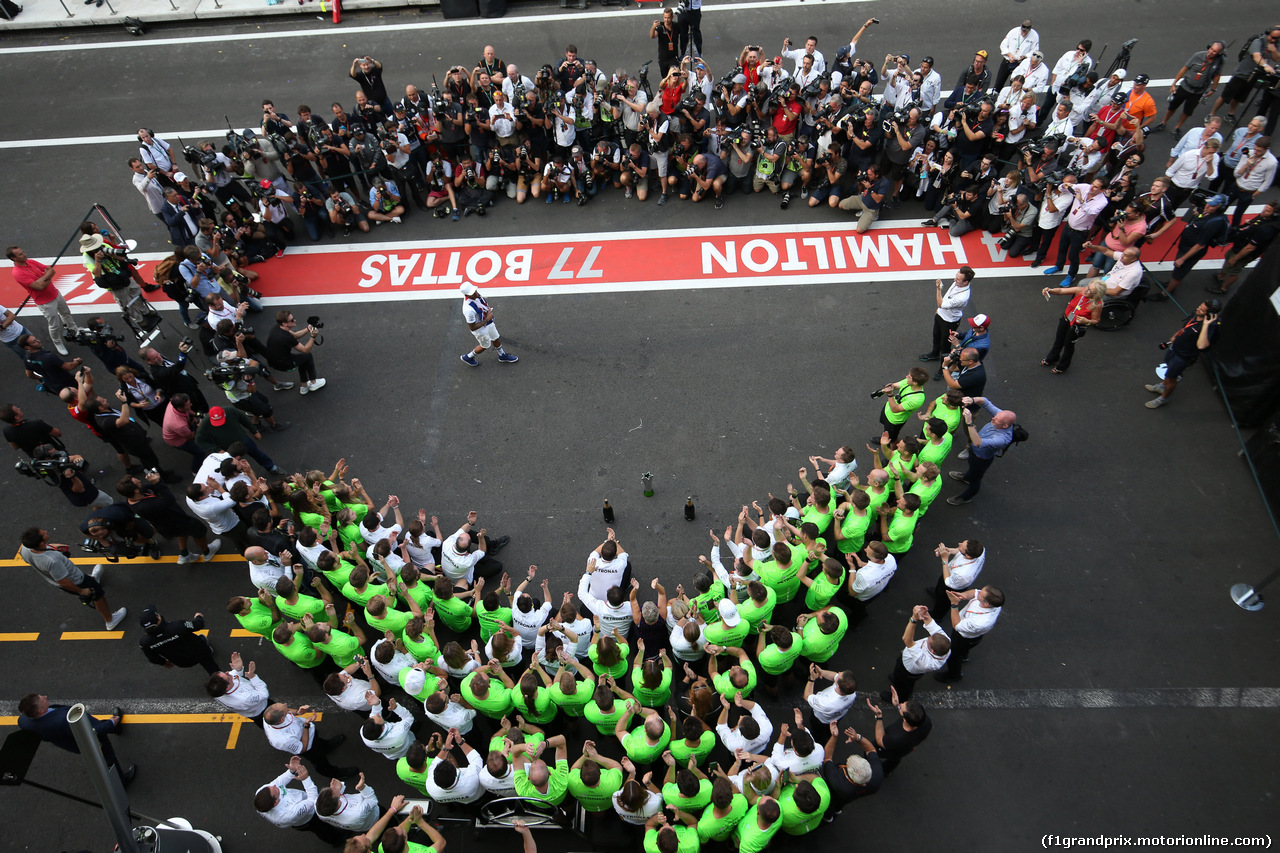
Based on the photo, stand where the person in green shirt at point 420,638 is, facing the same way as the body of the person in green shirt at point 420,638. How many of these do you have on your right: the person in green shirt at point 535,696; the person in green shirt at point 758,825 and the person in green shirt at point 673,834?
3

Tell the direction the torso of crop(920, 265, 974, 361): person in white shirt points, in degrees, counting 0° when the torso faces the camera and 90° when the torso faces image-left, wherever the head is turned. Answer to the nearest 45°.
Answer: approximately 90°

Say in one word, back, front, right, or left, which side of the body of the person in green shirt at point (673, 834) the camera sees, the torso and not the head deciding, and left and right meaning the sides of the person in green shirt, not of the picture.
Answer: back

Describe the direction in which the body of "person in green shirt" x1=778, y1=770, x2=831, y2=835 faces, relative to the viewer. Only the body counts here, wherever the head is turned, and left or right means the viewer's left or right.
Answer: facing away from the viewer and to the left of the viewer

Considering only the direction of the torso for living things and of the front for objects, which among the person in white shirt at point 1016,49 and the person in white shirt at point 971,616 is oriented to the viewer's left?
the person in white shirt at point 971,616

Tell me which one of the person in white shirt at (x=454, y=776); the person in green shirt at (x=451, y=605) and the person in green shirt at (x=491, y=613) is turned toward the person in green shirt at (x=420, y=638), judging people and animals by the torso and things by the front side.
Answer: the person in white shirt

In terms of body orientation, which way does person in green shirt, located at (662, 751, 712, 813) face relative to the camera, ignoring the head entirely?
away from the camera

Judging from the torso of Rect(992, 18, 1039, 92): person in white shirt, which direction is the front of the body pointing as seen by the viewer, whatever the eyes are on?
toward the camera

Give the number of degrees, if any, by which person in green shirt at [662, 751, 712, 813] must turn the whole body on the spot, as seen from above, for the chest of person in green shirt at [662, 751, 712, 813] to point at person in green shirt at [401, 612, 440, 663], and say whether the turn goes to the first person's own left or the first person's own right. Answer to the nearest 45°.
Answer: approximately 45° to the first person's own left

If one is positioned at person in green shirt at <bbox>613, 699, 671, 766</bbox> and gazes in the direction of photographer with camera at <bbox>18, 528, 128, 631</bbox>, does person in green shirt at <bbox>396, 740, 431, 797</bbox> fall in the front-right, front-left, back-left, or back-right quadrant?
front-left

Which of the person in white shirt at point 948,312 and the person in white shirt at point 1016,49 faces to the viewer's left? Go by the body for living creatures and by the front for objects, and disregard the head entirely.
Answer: the person in white shirt at point 948,312

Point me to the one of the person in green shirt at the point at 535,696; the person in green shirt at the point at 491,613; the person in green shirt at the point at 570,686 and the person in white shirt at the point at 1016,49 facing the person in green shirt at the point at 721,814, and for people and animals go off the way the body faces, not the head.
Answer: the person in white shirt

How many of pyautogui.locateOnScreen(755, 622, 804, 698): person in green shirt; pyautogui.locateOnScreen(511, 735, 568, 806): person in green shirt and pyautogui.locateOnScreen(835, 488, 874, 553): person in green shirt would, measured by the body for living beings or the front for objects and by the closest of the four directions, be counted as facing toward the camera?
0

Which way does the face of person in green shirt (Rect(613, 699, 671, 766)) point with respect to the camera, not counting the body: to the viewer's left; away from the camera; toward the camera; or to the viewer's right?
away from the camera

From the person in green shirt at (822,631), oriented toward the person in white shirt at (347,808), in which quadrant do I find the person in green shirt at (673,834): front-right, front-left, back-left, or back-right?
front-left

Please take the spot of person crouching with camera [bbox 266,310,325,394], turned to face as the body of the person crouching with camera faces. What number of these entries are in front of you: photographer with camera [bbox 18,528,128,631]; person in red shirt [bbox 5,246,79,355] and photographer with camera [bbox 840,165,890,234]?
1

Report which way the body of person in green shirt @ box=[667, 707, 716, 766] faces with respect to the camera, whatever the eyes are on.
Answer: away from the camera
